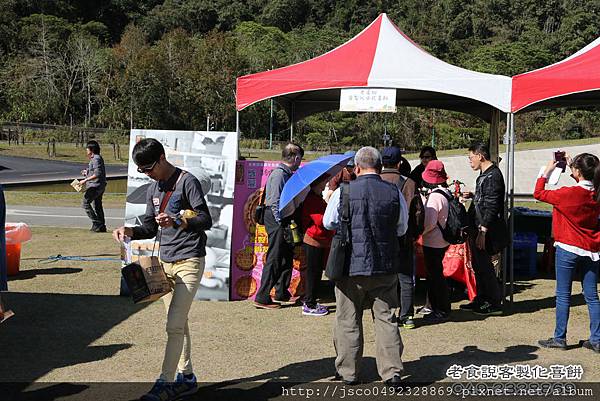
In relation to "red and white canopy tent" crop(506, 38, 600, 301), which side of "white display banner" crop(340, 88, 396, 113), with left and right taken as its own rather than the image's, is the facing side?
left

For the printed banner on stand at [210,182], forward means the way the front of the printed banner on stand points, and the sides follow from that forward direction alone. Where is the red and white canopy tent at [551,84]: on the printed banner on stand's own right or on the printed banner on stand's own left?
on the printed banner on stand's own left

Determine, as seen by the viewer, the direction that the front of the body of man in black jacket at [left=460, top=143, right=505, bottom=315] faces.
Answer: to the viewer's left

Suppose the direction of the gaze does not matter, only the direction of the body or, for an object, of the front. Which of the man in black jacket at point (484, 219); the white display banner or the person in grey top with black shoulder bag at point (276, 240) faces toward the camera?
the white display banner

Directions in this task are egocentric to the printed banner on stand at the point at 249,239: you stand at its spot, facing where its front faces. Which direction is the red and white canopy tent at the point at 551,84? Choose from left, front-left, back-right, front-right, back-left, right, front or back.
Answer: left

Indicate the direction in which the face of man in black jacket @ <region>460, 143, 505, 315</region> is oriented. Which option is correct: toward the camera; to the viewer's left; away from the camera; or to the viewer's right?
to the viewer's left

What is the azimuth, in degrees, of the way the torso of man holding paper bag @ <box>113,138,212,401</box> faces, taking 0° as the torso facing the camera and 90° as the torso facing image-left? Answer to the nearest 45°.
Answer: approximately 45°

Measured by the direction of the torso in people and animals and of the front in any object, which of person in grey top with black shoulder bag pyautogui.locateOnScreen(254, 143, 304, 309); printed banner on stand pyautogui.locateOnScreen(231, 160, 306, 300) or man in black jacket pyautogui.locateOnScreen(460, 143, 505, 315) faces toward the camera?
the printed banner on stand

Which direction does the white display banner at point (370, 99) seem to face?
toward the camera

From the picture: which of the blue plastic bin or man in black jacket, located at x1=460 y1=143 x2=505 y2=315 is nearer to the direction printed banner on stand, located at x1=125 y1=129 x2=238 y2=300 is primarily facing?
the man in black jacket

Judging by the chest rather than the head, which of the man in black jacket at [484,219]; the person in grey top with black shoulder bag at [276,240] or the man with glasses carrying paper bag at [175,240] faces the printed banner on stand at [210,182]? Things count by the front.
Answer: the man in black jacket at [484,219]
